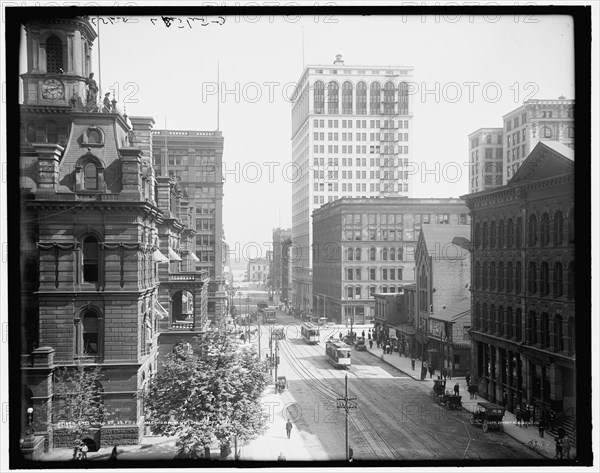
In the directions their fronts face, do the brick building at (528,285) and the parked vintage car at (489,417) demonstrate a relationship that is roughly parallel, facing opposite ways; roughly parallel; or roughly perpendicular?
roughly perpendicular

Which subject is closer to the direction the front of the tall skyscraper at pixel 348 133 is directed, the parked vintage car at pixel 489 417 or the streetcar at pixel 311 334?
the streetcar

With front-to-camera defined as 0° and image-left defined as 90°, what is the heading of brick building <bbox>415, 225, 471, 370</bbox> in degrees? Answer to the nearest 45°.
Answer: approximately 45°

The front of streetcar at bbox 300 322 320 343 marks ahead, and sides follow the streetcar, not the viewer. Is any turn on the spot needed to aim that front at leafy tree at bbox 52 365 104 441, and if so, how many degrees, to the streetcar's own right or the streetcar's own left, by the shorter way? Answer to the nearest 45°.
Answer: approximately 45° to the streetcar's own right
